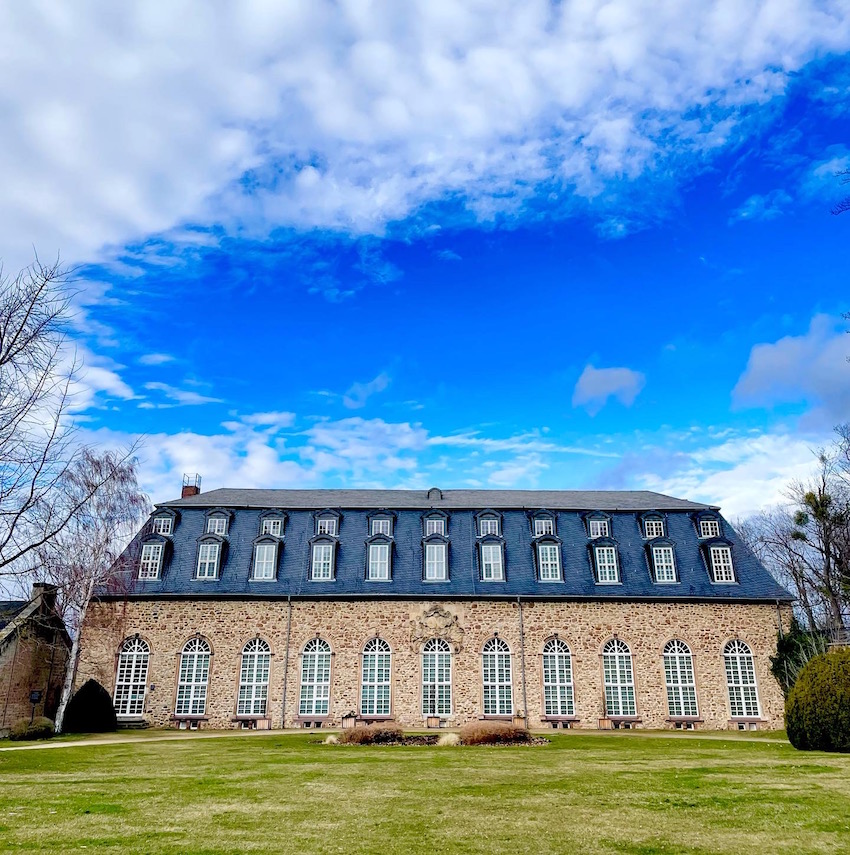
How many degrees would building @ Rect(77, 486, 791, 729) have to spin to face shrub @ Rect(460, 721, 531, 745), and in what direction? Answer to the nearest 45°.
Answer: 0° — it already faces it

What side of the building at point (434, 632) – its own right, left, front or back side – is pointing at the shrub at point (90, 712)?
right

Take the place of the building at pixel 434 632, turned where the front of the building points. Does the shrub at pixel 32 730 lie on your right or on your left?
on your right

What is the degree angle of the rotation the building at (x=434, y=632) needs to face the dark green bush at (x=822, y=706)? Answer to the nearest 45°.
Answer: approximately 45° to its left

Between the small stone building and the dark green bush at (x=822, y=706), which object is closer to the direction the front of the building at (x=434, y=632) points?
the dark green bush

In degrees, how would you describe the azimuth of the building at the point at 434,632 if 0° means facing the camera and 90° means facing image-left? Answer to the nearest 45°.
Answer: approximately 0°

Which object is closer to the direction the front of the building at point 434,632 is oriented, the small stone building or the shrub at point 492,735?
the shrub

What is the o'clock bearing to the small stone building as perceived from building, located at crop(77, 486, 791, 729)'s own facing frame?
The small stone building is roughly at 3 o'clock from the building.
